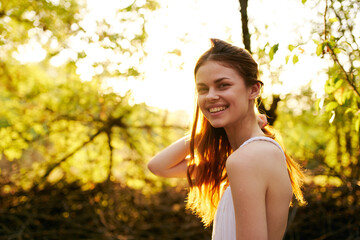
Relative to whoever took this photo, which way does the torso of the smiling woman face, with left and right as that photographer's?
facing to the left of the viewer
